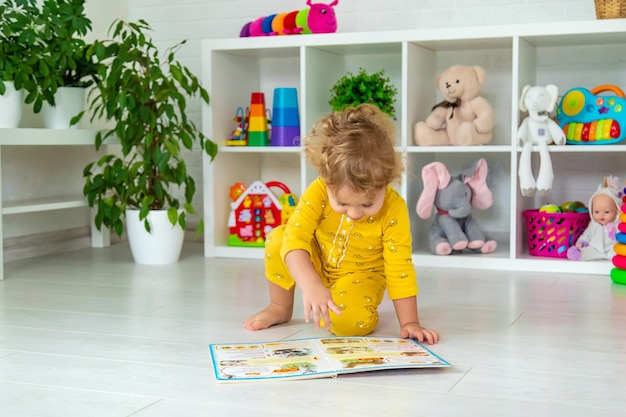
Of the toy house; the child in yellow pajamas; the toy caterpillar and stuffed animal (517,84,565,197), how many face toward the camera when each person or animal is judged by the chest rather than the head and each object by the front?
3

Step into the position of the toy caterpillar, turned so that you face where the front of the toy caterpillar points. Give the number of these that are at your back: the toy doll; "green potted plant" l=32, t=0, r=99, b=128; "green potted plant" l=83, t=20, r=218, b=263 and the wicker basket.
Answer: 2

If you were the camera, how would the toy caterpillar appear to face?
facing to the right of the viewer

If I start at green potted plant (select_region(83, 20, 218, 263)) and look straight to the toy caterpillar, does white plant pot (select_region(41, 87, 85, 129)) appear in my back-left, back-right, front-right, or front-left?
back-left

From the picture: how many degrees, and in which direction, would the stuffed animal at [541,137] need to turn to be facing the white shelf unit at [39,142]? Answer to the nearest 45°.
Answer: approximately 90° to its right

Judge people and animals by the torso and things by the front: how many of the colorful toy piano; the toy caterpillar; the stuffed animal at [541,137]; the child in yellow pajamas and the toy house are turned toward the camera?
4

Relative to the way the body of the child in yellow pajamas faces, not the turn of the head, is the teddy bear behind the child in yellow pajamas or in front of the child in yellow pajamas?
behind

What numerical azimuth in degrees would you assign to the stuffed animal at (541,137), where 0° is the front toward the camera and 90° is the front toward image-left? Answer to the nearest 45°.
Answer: approximately 0°

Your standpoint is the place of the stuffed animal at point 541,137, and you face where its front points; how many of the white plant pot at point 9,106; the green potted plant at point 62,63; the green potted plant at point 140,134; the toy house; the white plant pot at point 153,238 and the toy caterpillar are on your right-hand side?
6

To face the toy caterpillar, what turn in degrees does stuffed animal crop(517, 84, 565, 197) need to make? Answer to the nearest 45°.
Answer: approximately 90° to its right

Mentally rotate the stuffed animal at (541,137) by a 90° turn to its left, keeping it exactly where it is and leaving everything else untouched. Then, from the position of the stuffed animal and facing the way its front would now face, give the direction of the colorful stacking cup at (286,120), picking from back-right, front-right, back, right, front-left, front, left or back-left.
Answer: back

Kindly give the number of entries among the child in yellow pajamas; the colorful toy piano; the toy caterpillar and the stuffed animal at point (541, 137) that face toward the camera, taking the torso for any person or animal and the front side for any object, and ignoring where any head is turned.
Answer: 3
